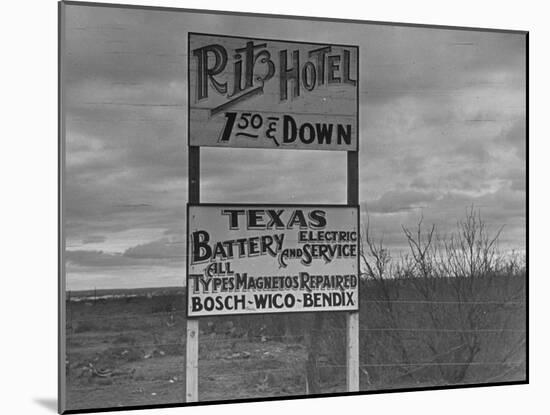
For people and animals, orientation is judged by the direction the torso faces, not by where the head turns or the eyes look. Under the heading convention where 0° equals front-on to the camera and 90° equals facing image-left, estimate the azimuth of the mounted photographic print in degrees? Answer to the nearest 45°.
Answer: approximately 315°
